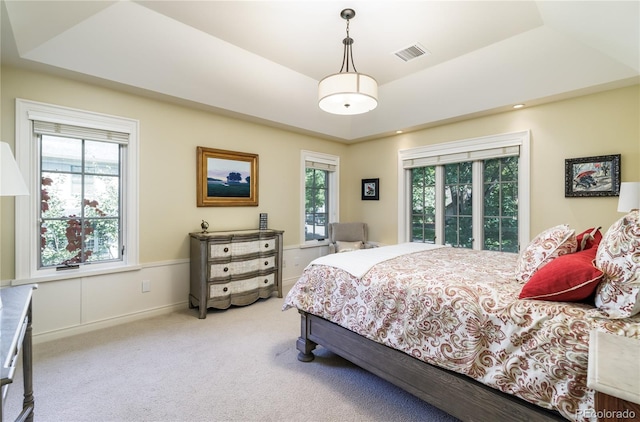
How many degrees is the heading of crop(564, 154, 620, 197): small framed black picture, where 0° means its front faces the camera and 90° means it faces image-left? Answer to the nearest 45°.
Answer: approximately 45°

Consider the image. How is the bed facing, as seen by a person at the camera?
facing away from the viewer and to the left of the viewer

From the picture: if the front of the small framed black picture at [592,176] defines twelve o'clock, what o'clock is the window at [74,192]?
The window is roughly at 12 o'clock from the small framed black picture.

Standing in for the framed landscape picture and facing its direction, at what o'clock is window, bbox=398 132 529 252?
The window is roughly at 11 o'clock from the framed landscape picture.

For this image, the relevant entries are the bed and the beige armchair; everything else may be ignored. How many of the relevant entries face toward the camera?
1

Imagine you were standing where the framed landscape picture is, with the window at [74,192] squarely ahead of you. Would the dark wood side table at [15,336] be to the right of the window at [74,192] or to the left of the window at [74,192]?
left

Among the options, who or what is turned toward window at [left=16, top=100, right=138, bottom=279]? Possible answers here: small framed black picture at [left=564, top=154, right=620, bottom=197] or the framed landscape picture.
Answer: the small framed black picture

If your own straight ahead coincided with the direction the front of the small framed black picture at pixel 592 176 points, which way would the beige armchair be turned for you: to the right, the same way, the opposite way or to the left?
to the left

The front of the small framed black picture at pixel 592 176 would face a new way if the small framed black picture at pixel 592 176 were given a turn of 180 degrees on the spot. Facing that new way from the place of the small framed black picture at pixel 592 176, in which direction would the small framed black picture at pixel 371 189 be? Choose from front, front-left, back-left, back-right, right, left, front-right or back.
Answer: back-left

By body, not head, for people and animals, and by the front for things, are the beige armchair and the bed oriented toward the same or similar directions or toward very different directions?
very different directions
